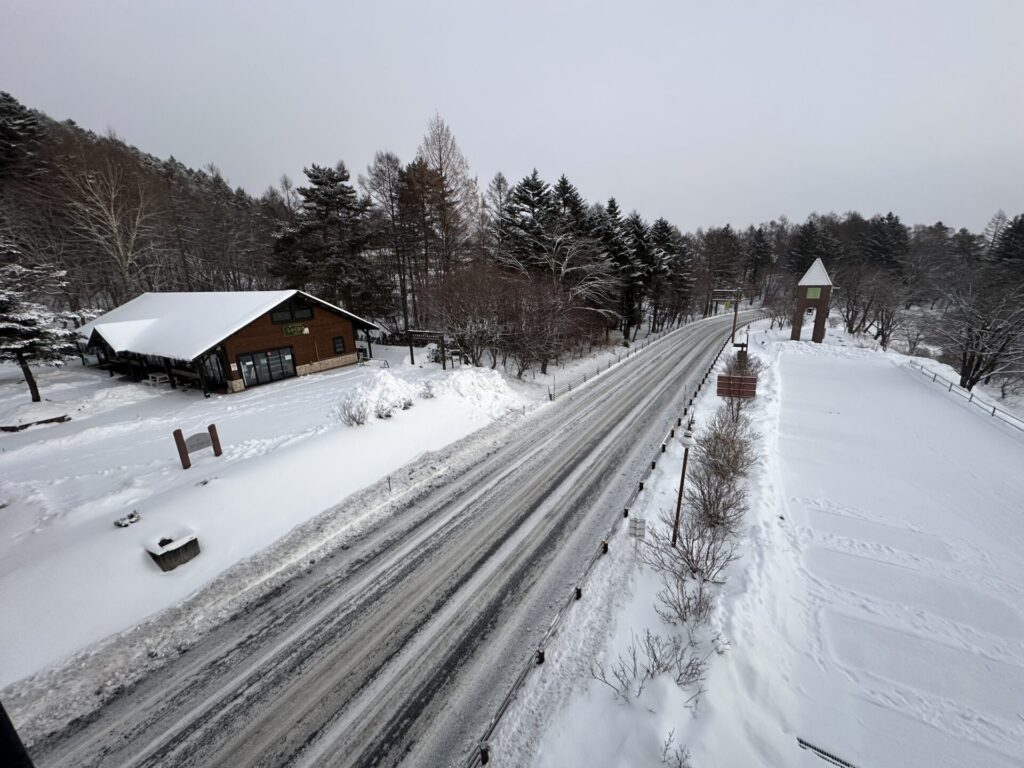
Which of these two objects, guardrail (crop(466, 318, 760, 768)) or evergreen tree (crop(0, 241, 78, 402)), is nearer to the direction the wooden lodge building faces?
the guardrail

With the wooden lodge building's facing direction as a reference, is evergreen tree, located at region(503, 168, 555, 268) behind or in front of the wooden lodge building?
in front

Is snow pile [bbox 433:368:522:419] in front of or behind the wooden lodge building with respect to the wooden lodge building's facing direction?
in front

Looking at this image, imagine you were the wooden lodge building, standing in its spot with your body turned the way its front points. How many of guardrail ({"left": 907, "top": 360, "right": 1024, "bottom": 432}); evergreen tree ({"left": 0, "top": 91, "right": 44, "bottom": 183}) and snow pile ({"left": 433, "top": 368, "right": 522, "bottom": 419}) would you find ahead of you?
2

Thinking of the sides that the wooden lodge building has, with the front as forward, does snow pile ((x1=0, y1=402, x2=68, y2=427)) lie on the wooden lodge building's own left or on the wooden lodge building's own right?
on the wooden lodge building's own right

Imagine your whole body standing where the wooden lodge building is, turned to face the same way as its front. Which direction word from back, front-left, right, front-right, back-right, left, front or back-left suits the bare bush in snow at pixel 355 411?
front-right

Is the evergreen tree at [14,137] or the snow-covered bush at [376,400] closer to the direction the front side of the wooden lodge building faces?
the snow-covered bush

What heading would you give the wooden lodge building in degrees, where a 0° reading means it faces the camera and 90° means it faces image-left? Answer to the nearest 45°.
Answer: approximately 315°

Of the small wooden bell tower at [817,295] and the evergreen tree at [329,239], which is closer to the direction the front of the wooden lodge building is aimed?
the small wooden bell tower
